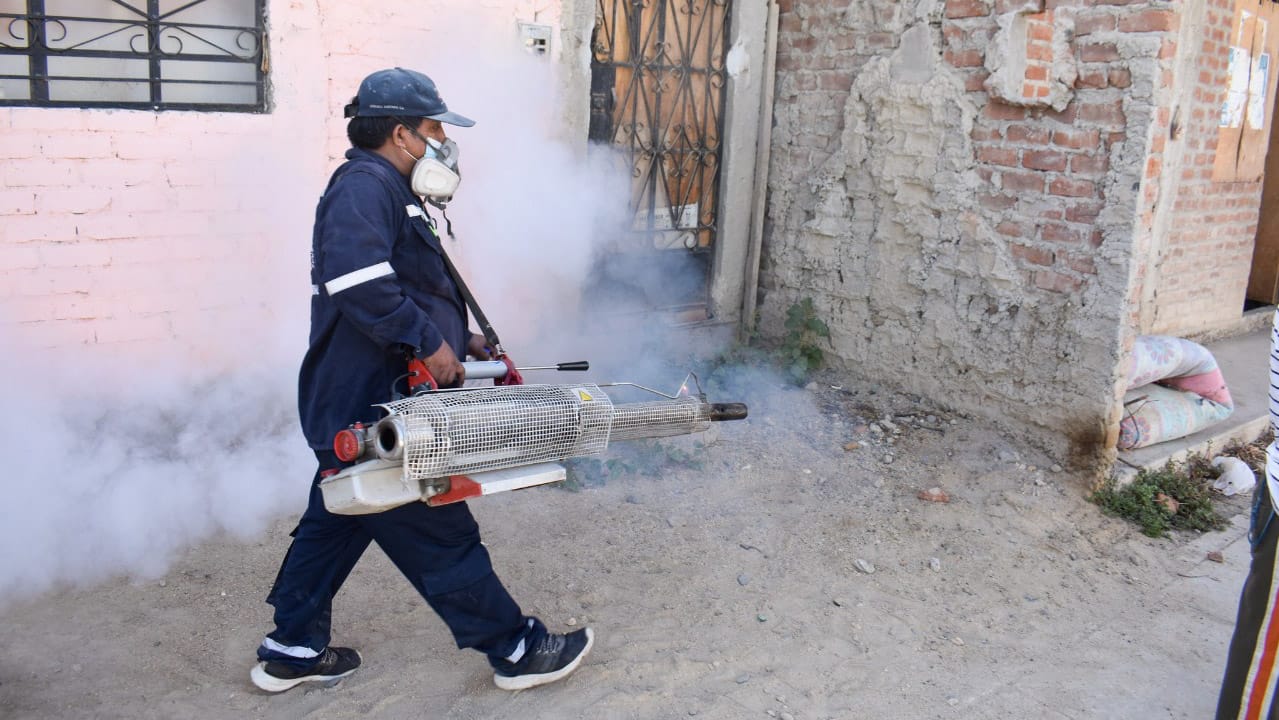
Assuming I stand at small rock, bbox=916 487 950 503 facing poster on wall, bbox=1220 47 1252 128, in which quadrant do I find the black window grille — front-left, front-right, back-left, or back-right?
back-left

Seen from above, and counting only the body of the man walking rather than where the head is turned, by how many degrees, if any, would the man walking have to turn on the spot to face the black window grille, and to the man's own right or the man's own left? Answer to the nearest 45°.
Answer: approximately 135° to the man's own left

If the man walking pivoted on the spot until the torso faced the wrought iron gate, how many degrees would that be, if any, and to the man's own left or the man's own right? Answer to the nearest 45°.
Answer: approximately 45° to the man's own left

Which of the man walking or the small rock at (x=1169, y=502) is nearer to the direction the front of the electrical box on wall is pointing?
the man walking

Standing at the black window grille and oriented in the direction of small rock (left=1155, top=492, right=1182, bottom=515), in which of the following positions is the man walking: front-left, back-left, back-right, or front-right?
front-right

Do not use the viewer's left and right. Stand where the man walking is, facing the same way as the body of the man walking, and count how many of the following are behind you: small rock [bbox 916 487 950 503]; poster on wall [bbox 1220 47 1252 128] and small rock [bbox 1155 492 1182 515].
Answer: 0

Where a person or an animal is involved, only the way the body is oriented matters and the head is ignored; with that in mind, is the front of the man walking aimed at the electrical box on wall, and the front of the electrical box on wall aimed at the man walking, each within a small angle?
no

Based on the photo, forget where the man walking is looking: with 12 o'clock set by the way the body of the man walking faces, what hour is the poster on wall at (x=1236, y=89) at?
The poster on wall is roughly at 11 o'clock from the man walking.

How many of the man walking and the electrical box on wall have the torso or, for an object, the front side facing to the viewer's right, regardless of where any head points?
1

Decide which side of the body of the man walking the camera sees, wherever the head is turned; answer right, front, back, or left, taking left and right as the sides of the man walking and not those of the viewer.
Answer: right

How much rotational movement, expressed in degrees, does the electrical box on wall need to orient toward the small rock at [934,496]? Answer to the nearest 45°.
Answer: approximately 45° to its left

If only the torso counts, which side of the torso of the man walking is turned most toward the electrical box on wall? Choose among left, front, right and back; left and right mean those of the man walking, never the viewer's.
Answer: left

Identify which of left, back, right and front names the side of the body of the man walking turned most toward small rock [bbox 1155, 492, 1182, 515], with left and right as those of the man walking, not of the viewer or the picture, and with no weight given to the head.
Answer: front

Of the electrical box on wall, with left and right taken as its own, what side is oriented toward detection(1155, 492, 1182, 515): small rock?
left

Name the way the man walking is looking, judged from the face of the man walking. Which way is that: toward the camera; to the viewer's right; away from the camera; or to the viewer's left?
to the viewer's right

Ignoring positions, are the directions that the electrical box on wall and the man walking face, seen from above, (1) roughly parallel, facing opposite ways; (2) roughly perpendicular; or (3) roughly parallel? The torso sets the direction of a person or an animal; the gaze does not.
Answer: roughly perpendicular

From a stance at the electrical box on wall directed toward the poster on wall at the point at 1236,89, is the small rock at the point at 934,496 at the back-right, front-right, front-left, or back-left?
front-right

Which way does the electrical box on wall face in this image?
toward the camera
